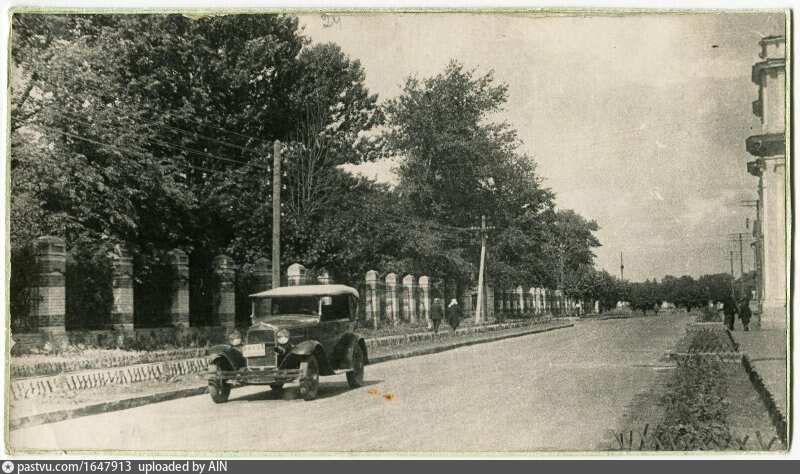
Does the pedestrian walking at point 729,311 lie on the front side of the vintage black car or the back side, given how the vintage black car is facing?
on the back side

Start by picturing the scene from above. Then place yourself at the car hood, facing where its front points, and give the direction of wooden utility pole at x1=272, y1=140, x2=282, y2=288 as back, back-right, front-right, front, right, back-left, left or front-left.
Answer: back-right

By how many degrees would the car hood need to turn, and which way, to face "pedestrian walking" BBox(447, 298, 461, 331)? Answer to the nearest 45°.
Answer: approximately 135° to its right

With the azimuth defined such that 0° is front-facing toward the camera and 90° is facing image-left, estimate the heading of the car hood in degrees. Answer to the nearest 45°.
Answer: approximately 45°

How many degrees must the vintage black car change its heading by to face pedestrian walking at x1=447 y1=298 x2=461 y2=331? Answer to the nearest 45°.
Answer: approximately 135° to its right

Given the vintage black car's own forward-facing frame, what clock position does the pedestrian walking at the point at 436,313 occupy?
The pedestrian walking is roughly at 5 o'clock from the vintage black car.

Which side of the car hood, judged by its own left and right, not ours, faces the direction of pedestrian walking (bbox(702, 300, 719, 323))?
back

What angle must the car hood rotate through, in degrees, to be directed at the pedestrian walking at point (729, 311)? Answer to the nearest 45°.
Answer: approximately 180°

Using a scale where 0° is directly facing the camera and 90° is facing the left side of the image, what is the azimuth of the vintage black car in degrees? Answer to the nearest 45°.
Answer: approximately 45°
